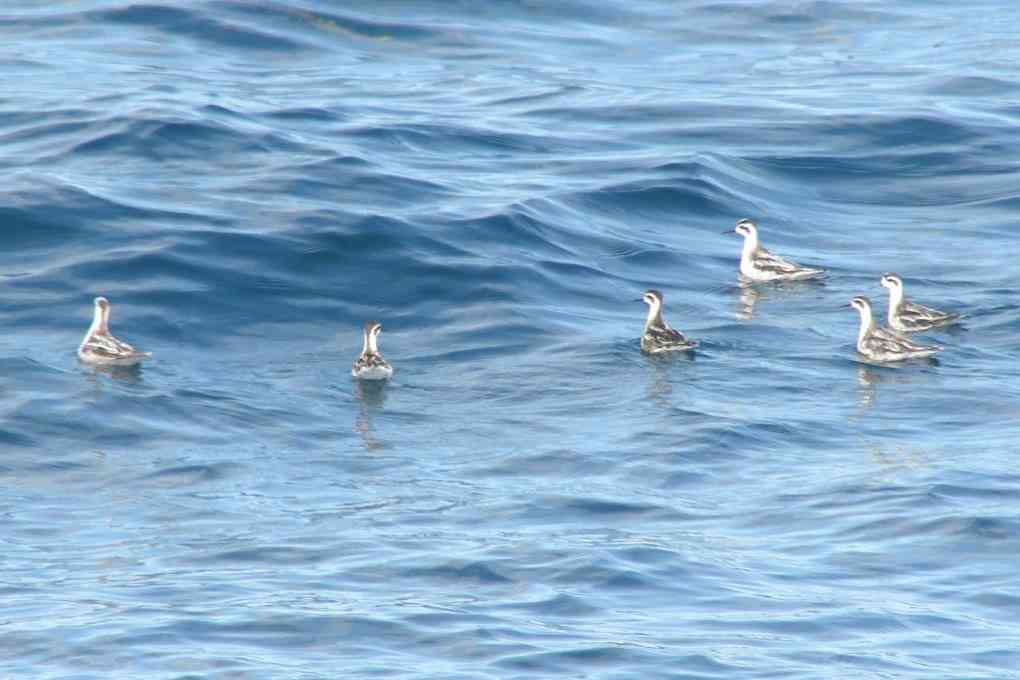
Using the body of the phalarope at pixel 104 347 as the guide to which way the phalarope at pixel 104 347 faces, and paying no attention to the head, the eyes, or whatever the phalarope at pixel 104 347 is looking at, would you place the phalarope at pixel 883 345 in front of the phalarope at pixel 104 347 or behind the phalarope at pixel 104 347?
behind

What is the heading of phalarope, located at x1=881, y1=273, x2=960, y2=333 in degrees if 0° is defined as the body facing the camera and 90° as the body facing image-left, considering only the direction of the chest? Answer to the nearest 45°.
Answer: approximately 90°

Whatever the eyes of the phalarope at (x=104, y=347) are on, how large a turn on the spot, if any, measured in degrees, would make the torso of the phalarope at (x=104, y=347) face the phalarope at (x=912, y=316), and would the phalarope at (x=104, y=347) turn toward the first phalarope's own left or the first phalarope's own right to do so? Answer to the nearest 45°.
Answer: approximately 180°

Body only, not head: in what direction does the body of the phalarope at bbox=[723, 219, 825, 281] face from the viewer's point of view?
to the viewer's left

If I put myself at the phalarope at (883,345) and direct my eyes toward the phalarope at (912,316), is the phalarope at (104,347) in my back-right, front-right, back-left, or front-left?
back-left

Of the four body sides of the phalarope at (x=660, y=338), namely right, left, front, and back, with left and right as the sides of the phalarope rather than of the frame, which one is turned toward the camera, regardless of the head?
left

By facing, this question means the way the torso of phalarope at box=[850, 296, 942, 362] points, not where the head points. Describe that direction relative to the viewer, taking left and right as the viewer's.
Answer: facing to the left of the viewer

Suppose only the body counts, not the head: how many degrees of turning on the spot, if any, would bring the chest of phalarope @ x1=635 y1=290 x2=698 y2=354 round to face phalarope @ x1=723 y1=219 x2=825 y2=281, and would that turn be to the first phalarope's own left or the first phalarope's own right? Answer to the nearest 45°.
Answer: approximately 135° to the first phalarope's own right
